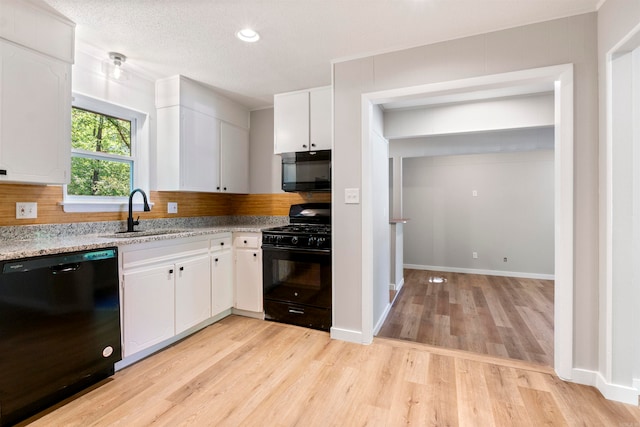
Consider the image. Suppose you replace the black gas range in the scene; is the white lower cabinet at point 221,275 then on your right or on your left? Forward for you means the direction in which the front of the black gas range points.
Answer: on your right

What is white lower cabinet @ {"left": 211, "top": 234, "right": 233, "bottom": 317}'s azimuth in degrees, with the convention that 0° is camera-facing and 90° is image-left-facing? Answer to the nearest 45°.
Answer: approximately 315°

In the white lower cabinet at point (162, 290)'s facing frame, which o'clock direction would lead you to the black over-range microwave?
The black over-range microwave is roughly at 10 o'clock from the white lower cabinet.

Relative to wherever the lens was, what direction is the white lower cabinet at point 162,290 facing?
facing the viewer and to the right of the viewer

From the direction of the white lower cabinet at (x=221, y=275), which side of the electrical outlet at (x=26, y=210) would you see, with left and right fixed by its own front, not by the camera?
left

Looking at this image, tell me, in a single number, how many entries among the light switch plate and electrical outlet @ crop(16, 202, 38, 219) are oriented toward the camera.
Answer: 2
